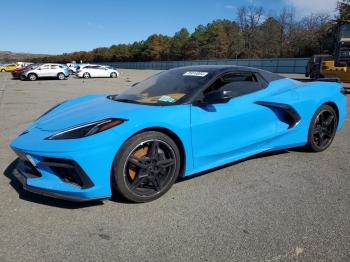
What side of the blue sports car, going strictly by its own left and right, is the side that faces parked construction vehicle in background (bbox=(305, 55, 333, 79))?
back

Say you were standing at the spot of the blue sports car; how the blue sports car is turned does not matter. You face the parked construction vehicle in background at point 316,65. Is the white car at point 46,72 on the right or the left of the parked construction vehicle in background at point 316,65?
left

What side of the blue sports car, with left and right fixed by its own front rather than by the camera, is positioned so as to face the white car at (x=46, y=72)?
right

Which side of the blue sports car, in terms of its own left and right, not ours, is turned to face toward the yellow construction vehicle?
back

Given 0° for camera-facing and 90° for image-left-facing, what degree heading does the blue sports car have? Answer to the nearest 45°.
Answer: approximately 45°

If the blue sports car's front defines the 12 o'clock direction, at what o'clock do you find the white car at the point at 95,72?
The white car is roughly at 4 o'clock from the blue sports car.
